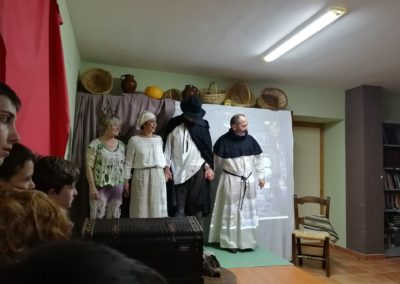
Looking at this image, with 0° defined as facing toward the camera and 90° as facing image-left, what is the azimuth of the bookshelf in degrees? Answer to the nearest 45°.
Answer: approximately 0°

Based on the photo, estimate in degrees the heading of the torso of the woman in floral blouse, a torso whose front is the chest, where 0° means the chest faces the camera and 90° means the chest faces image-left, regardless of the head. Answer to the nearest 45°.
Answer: approximately 315°

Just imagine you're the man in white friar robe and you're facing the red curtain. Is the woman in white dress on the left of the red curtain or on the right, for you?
right

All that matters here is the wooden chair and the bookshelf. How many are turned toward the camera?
2

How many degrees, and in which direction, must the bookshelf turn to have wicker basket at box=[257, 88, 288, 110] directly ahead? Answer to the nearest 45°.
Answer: approximately 45° to its right

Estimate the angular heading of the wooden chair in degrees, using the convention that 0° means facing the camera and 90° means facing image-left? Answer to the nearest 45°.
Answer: approximately 0°

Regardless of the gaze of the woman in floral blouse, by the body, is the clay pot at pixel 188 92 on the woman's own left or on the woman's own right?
on the woman's own left
